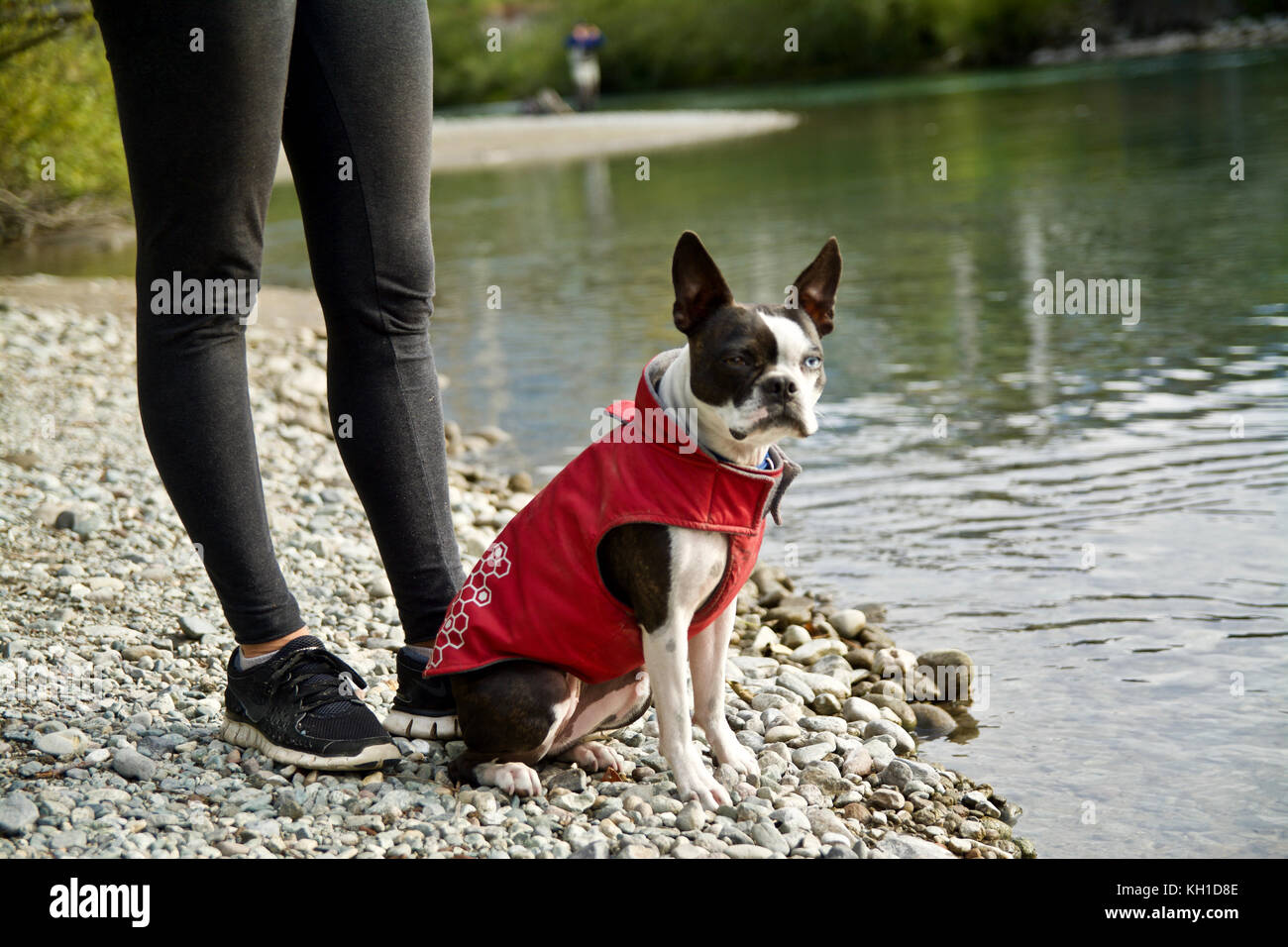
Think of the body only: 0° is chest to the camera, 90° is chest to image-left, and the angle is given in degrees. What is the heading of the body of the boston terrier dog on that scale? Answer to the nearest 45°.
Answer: approximately 315°

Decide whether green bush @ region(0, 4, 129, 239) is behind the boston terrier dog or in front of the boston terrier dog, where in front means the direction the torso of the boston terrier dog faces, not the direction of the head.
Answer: behind
